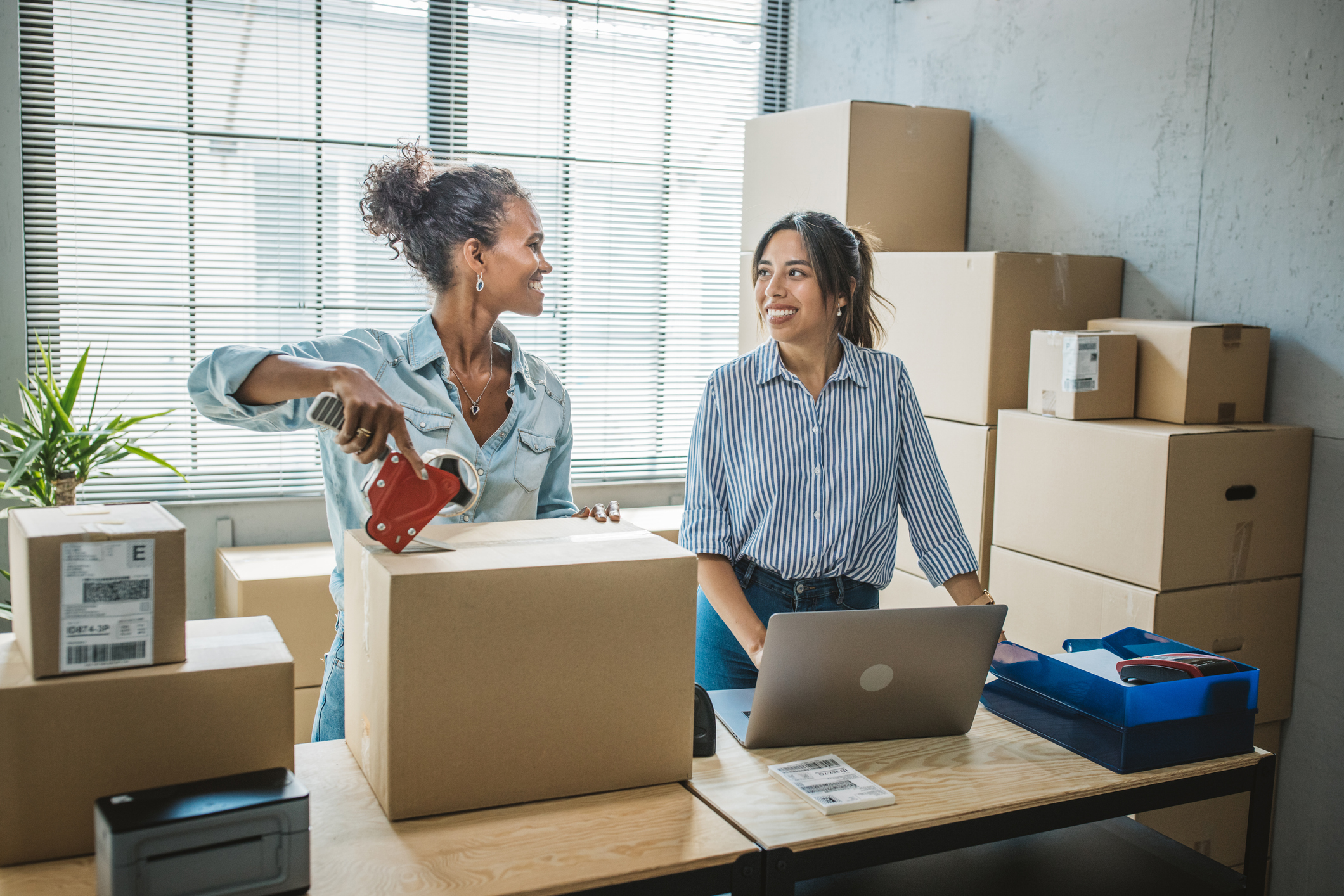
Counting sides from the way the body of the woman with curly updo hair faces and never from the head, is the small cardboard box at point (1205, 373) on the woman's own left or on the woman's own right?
on the woman's own left

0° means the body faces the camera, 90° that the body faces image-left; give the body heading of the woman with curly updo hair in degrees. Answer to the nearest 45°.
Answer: approximately 315°

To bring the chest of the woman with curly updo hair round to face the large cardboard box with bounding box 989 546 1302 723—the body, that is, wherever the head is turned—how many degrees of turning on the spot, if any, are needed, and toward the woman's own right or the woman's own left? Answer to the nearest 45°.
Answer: approximately 45° to the woman's own left

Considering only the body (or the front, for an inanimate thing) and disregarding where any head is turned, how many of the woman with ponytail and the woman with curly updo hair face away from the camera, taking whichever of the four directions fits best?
0

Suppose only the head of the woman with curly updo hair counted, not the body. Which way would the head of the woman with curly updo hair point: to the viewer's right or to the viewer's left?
to the viewer's right

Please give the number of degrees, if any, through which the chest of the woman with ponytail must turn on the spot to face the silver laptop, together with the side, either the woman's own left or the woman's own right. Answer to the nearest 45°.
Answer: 0° — they already face it

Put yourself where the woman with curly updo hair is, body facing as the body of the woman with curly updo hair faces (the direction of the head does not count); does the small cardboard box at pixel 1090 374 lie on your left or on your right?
on your left

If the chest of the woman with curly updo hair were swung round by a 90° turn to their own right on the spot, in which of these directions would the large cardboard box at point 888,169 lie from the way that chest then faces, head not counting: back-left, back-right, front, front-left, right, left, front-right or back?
back

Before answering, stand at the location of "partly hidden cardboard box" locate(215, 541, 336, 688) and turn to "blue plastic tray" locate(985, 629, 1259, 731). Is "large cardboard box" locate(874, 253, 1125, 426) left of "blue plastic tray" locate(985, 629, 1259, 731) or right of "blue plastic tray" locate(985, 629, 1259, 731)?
left

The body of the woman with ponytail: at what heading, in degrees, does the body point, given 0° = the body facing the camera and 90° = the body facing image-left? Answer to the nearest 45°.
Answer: approximately 0°
